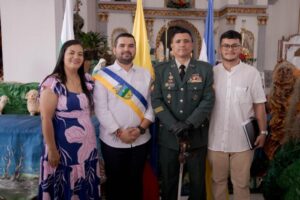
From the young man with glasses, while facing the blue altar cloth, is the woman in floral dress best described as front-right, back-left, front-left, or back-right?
front-left

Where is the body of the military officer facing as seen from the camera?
toward the camera

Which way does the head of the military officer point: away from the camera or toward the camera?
toward the camera

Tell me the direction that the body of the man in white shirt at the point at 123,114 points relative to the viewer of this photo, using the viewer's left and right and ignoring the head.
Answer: facing the viewer

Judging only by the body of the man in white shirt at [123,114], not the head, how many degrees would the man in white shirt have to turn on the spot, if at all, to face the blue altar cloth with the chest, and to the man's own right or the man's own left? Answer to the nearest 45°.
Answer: approximately 135° to the man's own right

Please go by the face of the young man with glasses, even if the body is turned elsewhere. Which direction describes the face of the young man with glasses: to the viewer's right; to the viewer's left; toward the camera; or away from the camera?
toward the camera

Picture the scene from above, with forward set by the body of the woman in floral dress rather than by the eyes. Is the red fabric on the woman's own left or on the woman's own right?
on the woman's own left

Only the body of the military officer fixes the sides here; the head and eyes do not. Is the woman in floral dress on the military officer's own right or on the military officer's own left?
on the military officer's own right

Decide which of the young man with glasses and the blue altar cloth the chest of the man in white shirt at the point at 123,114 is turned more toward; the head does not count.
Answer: the young man with glasses

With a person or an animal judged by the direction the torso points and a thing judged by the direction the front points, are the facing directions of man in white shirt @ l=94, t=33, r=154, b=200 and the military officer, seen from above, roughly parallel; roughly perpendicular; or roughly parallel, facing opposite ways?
roughly parallel

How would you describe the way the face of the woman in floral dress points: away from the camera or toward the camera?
toward the camera

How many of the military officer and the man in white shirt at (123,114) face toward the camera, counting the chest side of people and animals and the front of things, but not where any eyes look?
2

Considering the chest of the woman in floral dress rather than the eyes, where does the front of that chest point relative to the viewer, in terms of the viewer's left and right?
facing the viewer and to the right of the viewer
